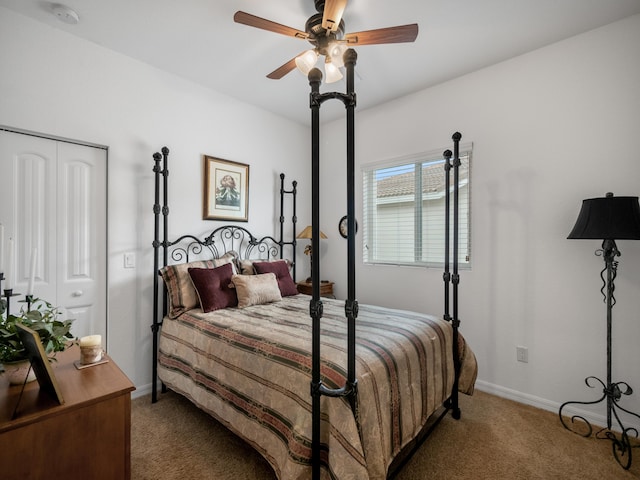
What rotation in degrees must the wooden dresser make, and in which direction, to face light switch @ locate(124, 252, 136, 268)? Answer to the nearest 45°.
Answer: approximately 45° to its left

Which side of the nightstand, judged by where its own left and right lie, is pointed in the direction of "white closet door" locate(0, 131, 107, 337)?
right

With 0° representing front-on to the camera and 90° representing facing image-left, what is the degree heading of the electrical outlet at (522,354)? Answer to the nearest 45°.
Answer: approximately 45°

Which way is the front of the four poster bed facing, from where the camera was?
facing the viewer and to the right of the viewer

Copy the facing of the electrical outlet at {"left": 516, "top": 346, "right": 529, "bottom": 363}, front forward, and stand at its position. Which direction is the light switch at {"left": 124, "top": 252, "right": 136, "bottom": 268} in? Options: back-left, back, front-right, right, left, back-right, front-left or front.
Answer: front

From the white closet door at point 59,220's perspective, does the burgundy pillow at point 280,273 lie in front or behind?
in front

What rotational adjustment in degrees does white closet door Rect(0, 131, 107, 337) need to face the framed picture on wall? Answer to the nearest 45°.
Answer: approximately 45° to its left

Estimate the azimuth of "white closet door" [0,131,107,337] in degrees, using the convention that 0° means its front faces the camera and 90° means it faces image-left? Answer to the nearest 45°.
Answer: approximately 315°

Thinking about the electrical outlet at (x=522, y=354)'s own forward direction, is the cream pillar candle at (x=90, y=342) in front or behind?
in front

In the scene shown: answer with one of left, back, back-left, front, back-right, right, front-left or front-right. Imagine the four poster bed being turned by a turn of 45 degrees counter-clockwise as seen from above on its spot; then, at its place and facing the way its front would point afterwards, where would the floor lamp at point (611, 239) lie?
front

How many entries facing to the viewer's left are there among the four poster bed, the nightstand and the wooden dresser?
0

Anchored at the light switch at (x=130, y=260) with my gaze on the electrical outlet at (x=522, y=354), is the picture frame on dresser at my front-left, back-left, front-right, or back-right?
front-right

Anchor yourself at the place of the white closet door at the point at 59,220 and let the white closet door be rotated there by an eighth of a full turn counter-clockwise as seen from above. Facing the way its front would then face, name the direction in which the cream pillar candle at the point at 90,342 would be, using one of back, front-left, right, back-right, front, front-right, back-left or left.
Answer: right

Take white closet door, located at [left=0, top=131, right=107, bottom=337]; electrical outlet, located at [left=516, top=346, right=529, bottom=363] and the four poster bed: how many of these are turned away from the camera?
0

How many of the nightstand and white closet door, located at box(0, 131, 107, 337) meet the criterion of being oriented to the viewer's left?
0
